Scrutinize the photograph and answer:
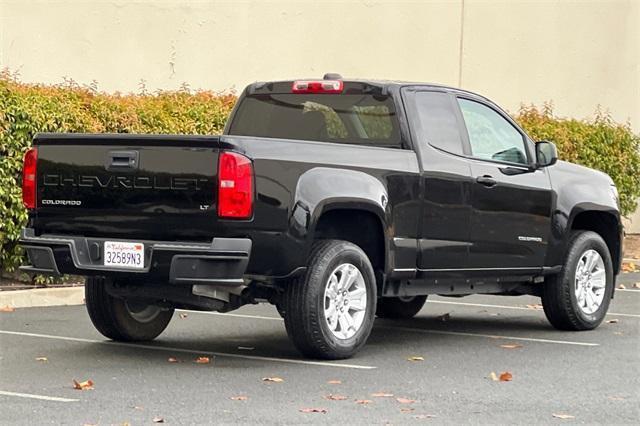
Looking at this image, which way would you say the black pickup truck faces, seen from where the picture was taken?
facing away from the viewer and to the right of the viewer

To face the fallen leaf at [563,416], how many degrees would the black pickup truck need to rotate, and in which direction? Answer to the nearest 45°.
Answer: approximately 90° to its right

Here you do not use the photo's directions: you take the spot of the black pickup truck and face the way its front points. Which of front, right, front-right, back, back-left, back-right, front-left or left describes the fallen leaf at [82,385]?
back

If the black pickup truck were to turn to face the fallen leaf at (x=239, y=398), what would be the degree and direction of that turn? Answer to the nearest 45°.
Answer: approximately 135° to its right

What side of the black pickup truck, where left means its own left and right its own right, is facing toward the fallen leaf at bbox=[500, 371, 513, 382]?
right

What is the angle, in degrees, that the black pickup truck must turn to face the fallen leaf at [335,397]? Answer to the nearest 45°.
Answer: approximately 135° to its right

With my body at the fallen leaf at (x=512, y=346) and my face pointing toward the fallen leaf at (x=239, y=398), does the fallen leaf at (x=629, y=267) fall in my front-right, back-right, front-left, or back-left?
back-right

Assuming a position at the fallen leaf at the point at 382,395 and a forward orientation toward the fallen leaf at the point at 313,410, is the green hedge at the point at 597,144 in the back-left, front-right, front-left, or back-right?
back-right

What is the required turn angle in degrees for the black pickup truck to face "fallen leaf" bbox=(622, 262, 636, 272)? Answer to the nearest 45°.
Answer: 0° — it already faces it
